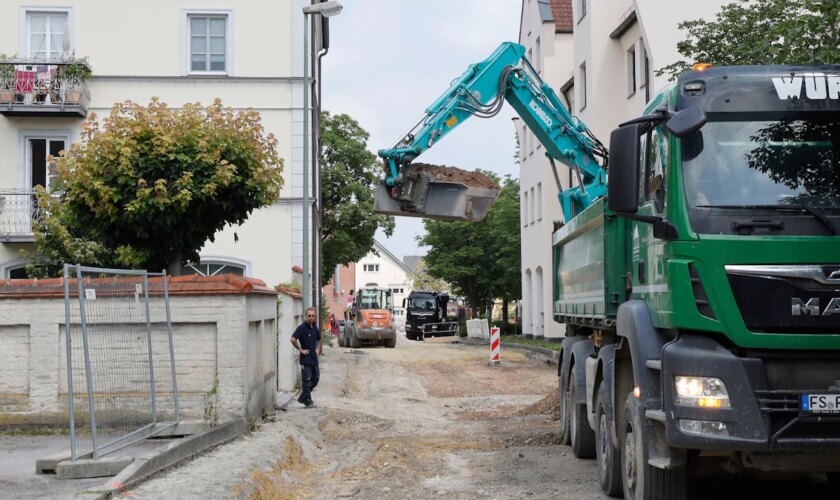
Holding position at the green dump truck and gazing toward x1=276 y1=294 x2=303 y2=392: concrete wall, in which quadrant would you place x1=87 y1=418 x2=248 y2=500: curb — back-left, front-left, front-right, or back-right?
front-left

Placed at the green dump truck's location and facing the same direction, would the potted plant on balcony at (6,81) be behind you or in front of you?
behind

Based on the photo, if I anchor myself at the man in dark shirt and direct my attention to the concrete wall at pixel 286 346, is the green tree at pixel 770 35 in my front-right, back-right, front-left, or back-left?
back-right

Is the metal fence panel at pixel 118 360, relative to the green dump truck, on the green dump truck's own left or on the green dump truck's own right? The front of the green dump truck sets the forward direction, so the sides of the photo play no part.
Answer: on the green dump truck's own right

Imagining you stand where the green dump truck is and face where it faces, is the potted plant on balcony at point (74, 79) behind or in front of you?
behind

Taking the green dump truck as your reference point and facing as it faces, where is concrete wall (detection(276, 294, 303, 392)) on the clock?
The concrete wall is roughly at 5 o'clock from the green dump truck.

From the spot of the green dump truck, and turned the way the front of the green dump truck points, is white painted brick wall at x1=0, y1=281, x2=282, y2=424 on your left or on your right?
on your right

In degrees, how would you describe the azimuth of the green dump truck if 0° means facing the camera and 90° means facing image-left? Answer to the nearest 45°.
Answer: approximately 0°

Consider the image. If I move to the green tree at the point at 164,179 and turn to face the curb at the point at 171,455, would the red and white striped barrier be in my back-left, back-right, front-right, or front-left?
back-left

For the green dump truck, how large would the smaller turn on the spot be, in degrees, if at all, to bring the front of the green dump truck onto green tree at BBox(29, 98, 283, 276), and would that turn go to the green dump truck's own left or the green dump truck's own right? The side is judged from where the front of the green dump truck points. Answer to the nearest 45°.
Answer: approximately 135° to the green dump truck's own right

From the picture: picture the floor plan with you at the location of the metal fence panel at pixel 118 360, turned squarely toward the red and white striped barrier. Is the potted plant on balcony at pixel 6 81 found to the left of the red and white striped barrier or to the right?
left

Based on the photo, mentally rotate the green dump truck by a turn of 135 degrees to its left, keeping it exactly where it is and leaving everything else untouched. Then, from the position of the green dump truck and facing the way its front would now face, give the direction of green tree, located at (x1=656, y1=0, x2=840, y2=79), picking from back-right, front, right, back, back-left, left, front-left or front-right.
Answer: front-left

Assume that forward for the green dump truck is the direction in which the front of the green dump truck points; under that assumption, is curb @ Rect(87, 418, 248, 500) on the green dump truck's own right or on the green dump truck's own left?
on the green dump truck's own right

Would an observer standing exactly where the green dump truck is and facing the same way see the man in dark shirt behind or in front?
behind

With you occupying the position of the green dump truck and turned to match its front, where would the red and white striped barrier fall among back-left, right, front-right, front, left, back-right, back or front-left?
back
